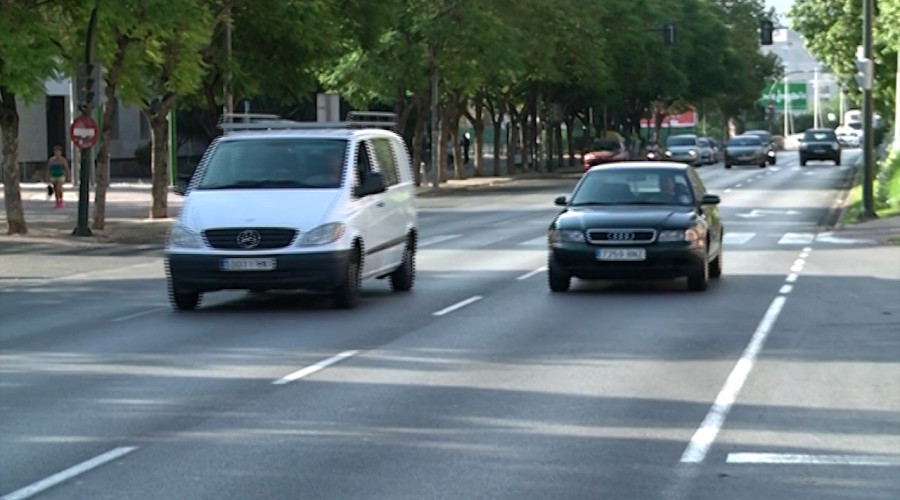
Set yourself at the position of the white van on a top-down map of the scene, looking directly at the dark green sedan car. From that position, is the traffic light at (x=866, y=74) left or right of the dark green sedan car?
left

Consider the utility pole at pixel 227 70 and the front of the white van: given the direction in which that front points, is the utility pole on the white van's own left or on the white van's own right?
on the white van's own right

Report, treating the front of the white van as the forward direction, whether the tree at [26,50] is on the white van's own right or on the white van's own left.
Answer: on the white van's own right

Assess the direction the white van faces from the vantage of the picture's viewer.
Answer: facing the viewer and to the left of the viewer

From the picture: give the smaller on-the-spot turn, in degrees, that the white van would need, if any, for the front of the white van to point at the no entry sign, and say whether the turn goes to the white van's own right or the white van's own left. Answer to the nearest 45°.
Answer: approximately 135° to the white van's own right

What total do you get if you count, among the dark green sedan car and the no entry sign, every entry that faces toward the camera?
2

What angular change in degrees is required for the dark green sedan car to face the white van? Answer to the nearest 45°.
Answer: approximately 45° to its right

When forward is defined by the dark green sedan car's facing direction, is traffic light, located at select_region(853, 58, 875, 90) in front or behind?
behind

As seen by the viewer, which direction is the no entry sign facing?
toward the camera

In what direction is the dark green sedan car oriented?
toward the camera

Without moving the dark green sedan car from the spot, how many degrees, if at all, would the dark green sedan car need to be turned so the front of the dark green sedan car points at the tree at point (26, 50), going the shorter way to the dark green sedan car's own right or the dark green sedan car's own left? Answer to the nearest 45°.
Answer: approximately 135° to the dark green sedan car's own right

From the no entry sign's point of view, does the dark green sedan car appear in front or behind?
in front

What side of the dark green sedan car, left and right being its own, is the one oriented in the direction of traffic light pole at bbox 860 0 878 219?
back

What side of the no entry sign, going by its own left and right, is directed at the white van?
front
